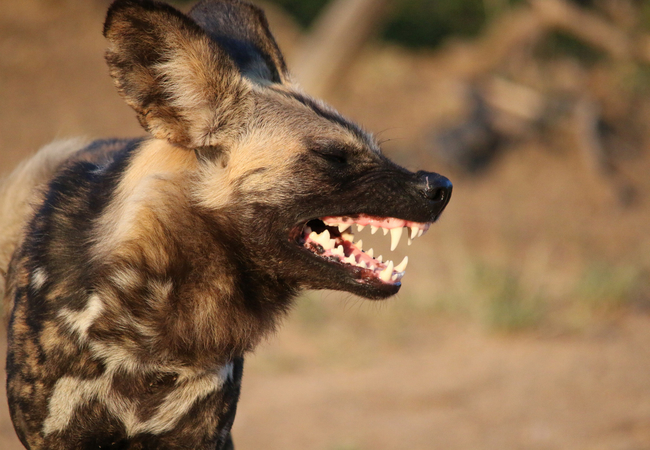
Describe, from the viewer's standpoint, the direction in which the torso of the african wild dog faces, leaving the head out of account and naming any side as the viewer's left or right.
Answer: facing the viewer and to the right of the viewer
